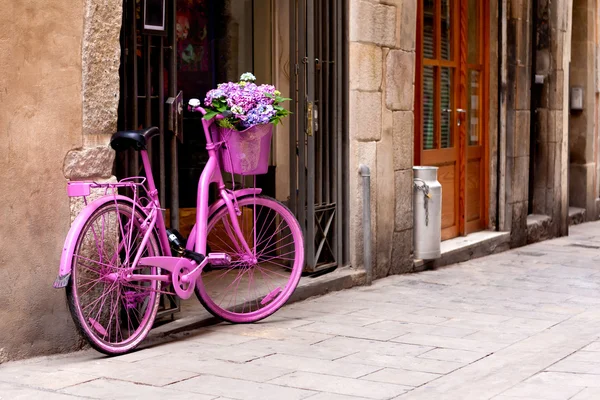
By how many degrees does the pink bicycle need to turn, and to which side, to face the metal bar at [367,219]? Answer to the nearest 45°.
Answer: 0° — it already faces it

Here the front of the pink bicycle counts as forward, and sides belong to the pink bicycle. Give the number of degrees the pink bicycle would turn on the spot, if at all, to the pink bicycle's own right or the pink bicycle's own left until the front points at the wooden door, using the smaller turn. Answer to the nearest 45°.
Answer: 0° — it already faces it

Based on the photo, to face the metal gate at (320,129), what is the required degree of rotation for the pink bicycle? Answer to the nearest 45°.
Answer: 0° — it already faces it

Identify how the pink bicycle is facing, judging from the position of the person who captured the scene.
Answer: facing away from the viewer and to the right of the viewer
